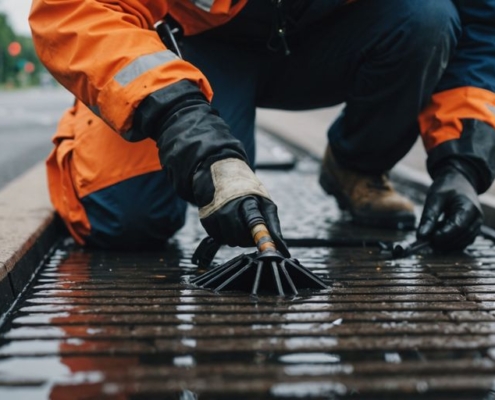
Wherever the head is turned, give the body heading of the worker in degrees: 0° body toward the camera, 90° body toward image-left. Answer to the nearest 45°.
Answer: approximately 0°
